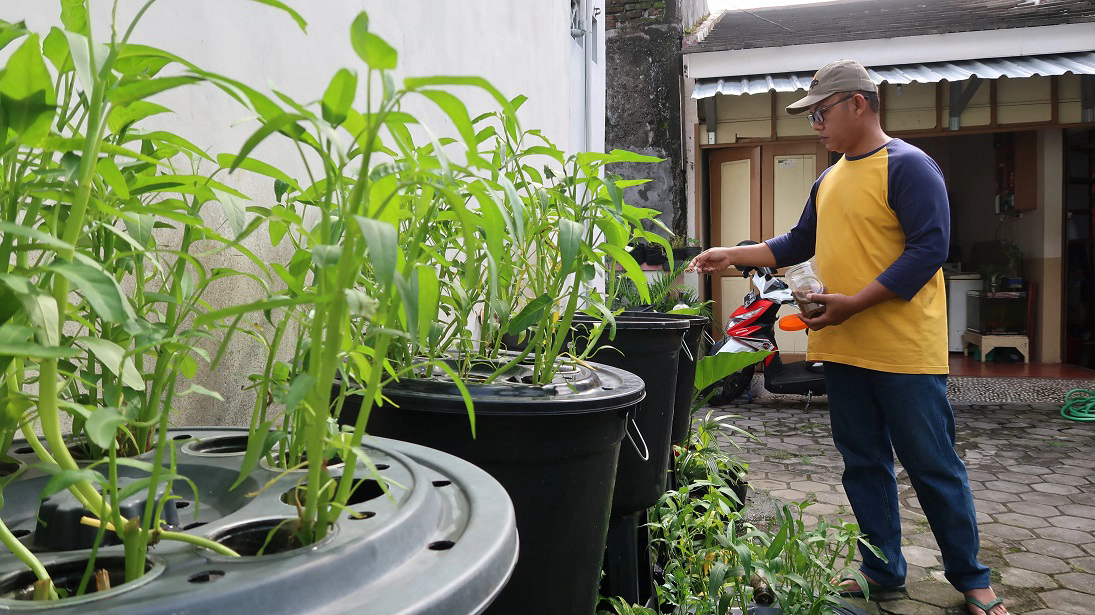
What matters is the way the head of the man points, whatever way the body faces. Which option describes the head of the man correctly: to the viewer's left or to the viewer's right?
to the viewer's left

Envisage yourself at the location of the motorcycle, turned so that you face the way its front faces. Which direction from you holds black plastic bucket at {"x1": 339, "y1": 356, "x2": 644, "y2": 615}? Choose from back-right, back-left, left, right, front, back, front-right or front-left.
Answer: front-left

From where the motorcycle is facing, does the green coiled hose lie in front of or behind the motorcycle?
behind

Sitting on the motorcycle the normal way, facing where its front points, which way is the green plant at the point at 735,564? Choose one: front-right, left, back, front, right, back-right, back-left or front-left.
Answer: front-left

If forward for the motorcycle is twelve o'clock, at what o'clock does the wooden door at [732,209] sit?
The wooden door is roughly at 4 o'clock from the motorcycle.

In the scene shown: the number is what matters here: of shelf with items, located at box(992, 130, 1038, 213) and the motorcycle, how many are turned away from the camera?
0

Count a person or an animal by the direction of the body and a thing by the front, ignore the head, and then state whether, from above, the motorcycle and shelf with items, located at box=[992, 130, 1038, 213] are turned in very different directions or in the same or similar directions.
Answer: same or similar directions

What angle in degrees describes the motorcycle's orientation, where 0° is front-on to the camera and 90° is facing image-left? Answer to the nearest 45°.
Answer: approximately 45°

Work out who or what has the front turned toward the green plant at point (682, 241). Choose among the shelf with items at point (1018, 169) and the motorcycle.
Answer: the shelf with items

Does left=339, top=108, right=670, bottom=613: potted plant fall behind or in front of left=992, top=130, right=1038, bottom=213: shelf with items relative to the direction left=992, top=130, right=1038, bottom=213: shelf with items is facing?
in front

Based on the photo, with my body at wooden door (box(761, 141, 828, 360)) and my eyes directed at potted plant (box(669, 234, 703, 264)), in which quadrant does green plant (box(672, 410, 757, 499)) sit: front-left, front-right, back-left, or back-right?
front-left
